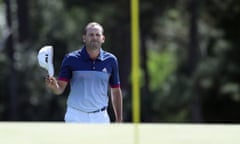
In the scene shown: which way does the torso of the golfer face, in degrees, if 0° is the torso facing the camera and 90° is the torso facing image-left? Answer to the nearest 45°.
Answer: approximately 0°
